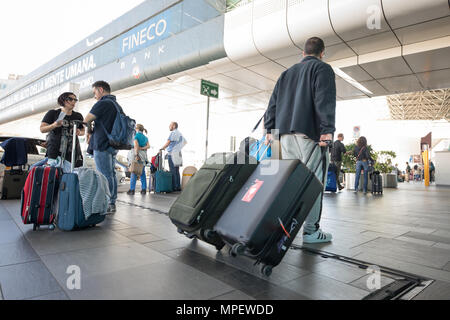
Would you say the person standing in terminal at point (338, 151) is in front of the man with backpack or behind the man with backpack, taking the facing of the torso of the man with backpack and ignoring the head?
behind

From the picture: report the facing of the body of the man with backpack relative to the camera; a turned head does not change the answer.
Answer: to the viewer's left

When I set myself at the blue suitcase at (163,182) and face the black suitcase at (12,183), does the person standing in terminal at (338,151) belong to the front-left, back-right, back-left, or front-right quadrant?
back-left

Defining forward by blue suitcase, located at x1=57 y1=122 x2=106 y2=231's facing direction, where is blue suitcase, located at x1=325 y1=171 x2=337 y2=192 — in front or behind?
behind

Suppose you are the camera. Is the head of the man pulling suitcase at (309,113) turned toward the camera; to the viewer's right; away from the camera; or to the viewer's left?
away from the camera

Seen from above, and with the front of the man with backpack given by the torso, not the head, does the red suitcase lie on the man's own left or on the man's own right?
on the man's own left

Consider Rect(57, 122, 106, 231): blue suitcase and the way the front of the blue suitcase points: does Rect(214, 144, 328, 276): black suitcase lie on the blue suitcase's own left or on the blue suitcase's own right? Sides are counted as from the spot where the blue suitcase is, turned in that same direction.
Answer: on the blue suitcase's own left
